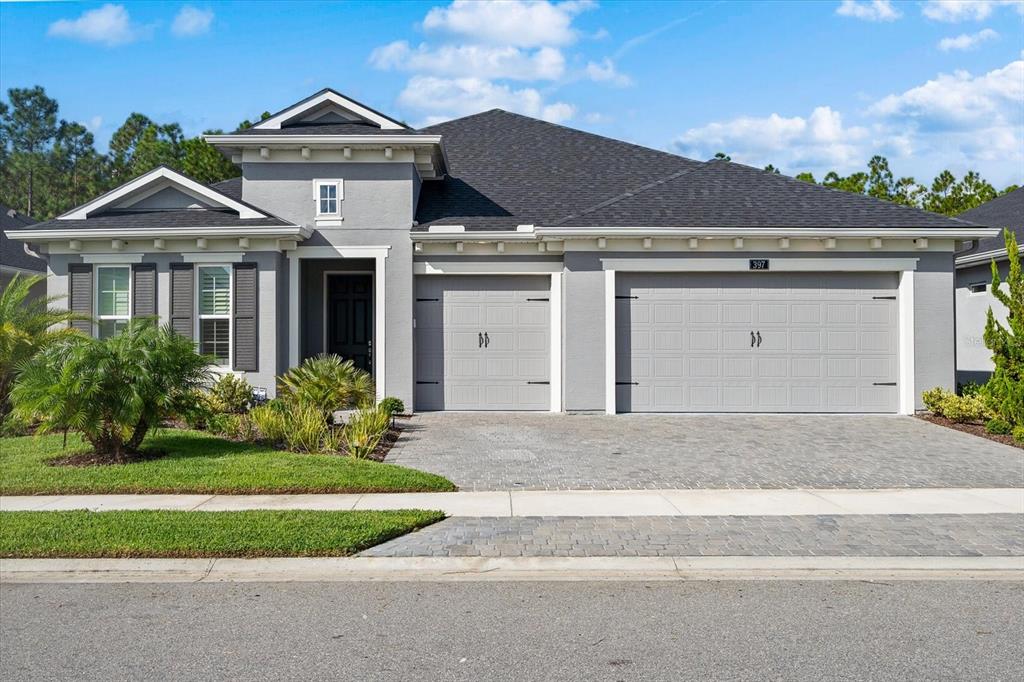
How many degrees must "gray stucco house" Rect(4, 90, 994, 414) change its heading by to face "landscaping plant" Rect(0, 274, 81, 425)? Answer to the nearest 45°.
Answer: approximately 90° to its right

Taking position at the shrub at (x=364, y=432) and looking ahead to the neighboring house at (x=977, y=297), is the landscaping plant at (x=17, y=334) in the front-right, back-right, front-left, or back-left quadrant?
back-left

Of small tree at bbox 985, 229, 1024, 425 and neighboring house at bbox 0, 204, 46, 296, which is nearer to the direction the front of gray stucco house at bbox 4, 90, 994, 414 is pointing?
the small tree

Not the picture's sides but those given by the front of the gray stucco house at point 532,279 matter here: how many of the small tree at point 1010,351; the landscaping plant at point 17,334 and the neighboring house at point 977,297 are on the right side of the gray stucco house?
1

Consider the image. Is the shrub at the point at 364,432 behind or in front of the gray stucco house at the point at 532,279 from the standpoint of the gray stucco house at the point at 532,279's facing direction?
in front

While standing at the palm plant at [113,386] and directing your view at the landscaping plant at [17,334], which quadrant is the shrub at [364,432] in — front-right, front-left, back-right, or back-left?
back-right

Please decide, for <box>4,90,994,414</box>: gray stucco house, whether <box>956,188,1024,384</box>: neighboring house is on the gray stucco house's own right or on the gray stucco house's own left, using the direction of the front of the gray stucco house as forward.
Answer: on the gray stucco house's own left

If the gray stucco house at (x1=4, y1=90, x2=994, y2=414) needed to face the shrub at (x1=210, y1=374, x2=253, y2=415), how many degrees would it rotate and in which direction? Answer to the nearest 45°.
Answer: approximately 90° to its right

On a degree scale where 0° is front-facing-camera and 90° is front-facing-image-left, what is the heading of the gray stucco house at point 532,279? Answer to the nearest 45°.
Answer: approximately 0°

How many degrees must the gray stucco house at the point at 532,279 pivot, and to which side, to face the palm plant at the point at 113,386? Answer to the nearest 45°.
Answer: approximately 45° to its right

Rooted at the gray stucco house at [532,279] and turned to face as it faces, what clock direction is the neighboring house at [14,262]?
The neighboring house is roughly at 4 o'clock from the gray stucco house.

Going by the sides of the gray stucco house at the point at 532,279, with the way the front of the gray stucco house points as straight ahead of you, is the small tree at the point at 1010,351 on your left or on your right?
on your left

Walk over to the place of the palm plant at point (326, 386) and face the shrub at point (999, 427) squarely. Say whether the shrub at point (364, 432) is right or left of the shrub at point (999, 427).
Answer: right

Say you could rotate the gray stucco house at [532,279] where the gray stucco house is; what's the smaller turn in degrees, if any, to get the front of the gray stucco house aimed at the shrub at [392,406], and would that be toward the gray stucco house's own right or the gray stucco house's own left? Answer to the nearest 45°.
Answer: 0° — it already faces it
